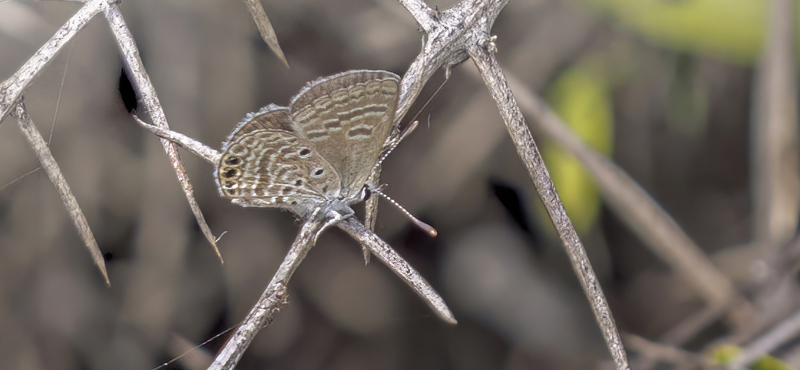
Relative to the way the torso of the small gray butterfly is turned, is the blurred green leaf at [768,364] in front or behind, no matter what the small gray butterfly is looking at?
in front

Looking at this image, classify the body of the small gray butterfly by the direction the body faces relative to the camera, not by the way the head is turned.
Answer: to the viewer's right

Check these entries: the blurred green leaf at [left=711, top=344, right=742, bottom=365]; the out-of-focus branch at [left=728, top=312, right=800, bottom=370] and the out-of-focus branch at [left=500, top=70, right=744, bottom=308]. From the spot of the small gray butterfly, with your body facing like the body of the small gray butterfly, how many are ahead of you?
3

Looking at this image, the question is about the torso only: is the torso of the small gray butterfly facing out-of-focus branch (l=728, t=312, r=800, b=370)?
yes

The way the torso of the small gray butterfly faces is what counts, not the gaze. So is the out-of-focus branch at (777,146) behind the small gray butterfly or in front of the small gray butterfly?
in front

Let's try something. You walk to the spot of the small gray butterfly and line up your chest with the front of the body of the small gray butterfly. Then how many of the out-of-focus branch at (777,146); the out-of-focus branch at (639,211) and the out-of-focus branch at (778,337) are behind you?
0

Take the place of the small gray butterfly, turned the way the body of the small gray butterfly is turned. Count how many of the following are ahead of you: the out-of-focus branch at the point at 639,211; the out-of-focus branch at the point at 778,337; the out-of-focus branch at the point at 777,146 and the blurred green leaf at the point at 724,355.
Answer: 4

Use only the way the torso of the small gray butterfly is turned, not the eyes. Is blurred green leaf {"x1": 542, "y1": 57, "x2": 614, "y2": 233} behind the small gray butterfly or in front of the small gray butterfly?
in front
